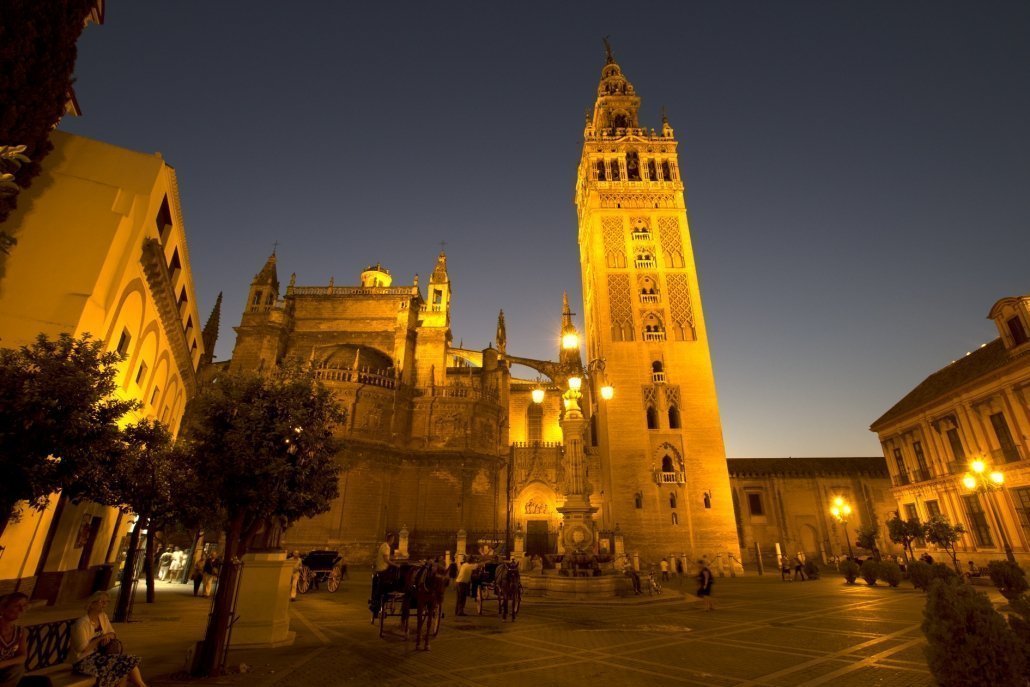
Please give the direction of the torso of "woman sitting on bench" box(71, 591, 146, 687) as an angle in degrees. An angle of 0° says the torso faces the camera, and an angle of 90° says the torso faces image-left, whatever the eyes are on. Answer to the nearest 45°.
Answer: approximately 315°

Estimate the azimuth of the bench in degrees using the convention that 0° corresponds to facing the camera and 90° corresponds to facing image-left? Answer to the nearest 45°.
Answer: approximately 315°

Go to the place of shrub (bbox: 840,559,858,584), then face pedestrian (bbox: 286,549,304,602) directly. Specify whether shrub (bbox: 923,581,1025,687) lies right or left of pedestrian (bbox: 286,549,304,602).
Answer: left

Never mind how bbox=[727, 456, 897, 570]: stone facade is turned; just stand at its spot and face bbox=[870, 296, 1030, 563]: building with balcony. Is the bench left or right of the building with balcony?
right

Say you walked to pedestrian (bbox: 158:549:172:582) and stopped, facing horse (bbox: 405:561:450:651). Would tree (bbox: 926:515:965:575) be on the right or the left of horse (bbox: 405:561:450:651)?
left

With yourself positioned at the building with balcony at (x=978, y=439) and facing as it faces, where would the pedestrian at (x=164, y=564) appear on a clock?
The pedestrian is roughly at 12 o'clock from the building with balcony.

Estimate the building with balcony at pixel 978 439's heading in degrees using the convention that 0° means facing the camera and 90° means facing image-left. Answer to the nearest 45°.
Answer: approximately 45°

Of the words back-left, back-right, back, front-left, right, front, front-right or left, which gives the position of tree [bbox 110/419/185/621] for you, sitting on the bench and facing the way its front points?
back-left

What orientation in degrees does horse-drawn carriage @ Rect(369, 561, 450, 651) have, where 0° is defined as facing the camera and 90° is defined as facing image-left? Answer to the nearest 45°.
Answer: approximately 315°
